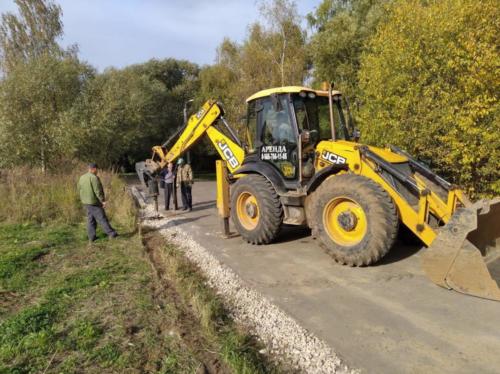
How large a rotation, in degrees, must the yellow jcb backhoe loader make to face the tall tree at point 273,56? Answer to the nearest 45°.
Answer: approximately 135° to its left

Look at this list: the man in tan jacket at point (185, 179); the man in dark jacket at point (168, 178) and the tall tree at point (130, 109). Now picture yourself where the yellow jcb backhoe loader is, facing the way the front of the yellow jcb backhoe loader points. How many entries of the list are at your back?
3

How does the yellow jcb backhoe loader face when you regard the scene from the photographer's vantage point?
facing the viewer and to the right of the viewer

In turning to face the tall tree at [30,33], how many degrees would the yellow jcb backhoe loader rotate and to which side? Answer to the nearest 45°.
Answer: approximately 180°

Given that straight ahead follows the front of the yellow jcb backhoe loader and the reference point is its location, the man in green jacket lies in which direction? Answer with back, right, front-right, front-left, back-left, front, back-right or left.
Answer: back-right

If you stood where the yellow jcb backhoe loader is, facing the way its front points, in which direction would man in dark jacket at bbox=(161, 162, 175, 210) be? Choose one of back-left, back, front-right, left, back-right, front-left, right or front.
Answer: back

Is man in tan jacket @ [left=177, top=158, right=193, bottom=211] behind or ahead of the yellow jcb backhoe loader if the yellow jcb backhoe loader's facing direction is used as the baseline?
behind

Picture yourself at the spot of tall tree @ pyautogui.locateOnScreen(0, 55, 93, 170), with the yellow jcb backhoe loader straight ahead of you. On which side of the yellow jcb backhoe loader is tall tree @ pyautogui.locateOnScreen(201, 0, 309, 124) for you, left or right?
left

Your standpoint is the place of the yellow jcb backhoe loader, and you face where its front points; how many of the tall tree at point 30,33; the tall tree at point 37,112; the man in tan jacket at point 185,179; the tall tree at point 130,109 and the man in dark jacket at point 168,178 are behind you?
5

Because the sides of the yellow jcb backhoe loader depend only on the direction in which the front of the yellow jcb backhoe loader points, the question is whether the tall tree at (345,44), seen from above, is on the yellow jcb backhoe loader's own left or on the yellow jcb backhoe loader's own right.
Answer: on the yellow jcb backhoe loader's own left

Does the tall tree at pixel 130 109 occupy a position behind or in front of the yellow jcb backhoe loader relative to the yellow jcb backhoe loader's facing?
behind

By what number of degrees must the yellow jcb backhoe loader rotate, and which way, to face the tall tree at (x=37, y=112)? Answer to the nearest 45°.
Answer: approximately 180°

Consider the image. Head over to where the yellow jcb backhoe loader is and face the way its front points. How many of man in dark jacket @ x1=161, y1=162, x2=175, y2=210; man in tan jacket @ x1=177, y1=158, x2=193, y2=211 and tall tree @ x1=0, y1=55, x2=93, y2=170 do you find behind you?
3
